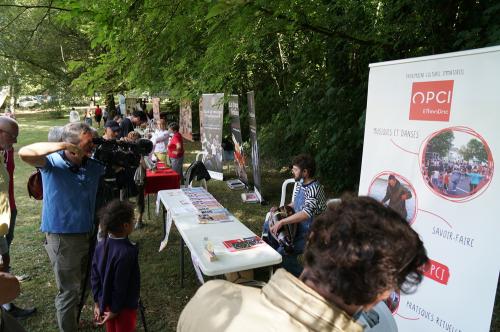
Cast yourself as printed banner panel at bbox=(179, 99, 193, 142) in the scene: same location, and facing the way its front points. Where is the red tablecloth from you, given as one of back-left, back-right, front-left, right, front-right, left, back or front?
front-left

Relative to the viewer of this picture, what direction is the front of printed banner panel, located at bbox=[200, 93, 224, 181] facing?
facing the viewer and to the left of the viewer

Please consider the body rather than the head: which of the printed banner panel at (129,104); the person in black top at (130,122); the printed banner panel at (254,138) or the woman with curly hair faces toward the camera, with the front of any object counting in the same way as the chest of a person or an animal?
the printed banner panel at (129,104)

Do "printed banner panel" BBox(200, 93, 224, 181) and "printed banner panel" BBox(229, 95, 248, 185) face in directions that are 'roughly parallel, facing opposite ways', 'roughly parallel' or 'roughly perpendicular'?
roughly parallel

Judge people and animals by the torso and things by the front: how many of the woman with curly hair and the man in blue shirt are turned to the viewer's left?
0

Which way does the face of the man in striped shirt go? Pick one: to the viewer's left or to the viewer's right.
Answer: to the viewer's left

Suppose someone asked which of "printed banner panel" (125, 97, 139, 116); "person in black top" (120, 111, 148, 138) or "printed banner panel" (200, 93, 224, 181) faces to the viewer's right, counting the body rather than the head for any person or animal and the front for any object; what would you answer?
the person in black top

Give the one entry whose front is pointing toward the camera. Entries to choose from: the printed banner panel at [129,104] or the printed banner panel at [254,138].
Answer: the printed banner panel at [129,104]

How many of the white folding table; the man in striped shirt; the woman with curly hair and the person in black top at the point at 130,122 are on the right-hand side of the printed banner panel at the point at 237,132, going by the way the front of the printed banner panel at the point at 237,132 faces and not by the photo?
1

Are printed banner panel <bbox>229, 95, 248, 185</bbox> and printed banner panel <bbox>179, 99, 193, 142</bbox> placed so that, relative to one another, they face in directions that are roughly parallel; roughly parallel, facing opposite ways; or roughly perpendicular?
roughly parallel

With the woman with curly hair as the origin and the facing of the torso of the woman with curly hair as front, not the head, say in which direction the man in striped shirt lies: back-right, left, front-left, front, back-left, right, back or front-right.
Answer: front-left

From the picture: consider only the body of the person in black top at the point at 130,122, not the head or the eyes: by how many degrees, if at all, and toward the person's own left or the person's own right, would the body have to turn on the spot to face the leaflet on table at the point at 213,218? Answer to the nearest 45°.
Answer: approximately 90° to the person's own right

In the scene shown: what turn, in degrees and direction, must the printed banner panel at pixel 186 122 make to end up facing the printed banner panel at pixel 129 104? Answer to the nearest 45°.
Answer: approximately 90° to its right

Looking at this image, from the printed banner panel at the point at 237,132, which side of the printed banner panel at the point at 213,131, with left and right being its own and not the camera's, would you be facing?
left
